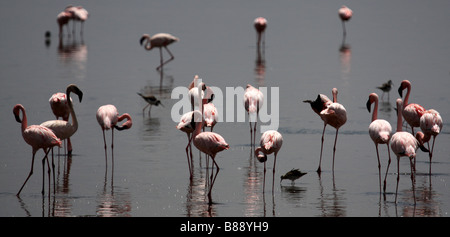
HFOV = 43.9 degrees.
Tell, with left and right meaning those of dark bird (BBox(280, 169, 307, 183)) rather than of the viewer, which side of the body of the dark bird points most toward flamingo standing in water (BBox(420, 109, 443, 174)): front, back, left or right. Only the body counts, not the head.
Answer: back

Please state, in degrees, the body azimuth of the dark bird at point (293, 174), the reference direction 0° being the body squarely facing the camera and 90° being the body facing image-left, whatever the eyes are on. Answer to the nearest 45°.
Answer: approximately 90°

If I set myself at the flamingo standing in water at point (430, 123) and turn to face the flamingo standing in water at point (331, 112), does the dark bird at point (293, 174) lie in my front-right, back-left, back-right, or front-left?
front-left

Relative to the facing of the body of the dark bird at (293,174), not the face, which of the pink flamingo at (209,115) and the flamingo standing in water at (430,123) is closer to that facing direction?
the pink flamingo

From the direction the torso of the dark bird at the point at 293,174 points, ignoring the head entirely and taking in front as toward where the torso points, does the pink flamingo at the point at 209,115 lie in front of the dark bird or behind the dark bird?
in front

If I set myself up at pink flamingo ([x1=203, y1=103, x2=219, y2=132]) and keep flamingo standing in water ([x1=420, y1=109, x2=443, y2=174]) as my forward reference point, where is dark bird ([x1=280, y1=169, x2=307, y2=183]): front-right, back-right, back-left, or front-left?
front-right
